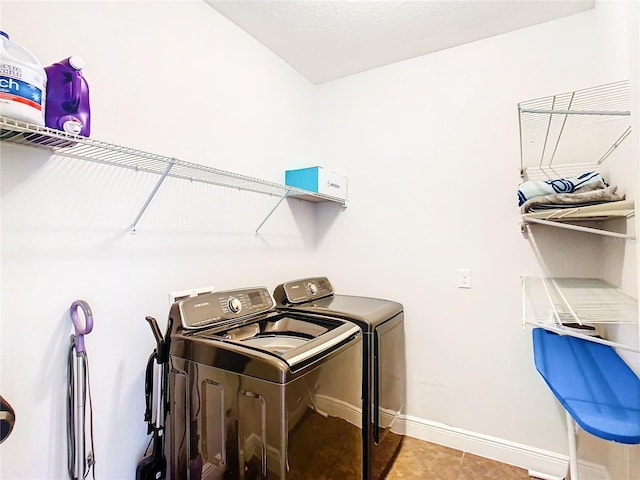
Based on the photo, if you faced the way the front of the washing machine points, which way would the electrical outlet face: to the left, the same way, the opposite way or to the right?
to the right

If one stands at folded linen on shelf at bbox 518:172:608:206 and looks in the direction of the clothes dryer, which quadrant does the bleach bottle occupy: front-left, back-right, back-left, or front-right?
front-left

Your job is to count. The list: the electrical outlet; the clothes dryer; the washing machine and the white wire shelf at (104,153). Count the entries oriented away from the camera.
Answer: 0

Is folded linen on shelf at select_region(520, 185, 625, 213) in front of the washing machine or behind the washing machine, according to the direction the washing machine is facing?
in front

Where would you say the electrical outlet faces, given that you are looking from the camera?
facing the viewer

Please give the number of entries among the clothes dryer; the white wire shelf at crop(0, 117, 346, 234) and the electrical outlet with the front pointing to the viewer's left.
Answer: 0

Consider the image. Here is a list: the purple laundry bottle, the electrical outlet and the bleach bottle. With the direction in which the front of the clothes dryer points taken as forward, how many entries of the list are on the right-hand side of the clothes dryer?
2

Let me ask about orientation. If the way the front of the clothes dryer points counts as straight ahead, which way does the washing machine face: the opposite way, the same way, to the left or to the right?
the same way

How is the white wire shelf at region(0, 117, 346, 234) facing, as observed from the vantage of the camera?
facing the viewer and to the right of the viewer

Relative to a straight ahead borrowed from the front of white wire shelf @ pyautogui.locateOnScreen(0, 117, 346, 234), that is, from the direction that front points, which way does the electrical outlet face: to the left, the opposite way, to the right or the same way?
to the right

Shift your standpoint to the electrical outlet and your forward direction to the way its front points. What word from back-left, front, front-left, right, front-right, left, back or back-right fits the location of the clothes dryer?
front-right

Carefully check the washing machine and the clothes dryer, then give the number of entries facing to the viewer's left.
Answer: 0

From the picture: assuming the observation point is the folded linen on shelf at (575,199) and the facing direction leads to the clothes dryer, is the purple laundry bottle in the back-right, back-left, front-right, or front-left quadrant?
front-left

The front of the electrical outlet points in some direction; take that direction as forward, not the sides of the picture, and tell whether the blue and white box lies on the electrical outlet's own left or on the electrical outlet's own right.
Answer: on the electrical outlet's own right
